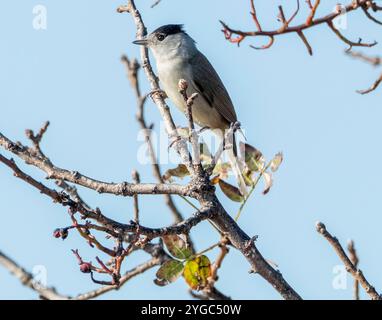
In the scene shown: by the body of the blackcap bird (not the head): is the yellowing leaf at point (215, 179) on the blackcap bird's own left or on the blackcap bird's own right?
on the blackcap bird's own left

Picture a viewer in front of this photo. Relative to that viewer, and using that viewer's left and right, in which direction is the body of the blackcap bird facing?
facing to the left of the viewer

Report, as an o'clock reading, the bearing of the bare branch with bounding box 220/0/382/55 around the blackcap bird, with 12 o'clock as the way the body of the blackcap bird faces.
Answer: The bare branch is roughly at 6 o'clock from the blackcap bird.
